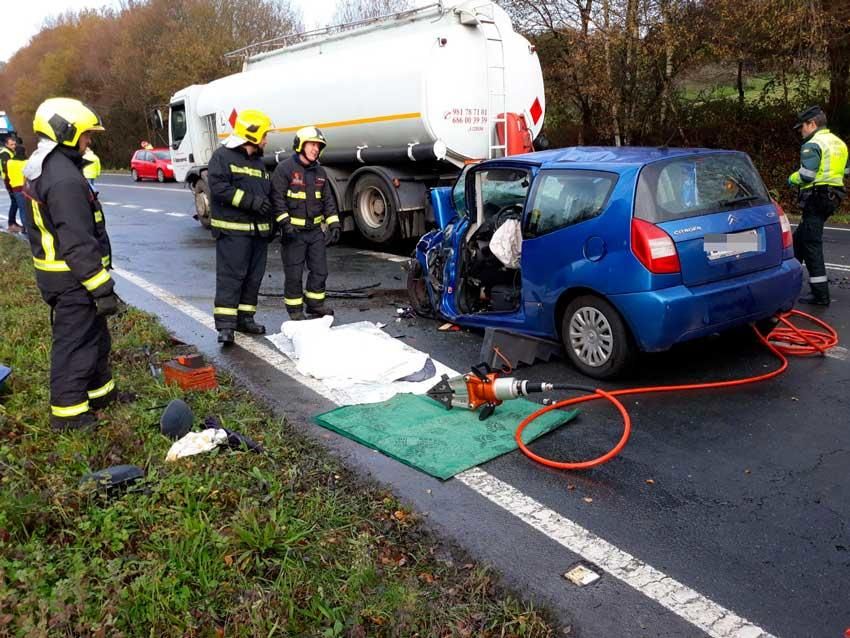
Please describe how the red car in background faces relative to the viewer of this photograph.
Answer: facing the viewer and to the right of the viewer

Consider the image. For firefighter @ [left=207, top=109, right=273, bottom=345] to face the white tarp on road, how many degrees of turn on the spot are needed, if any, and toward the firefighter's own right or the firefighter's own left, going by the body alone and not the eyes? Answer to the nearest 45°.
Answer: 0° — they already face it

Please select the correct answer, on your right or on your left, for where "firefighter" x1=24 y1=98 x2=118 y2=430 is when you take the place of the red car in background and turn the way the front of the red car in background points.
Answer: on your right

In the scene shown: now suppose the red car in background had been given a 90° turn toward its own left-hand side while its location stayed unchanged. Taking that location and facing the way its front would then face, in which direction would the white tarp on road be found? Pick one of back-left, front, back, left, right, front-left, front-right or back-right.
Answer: back-right

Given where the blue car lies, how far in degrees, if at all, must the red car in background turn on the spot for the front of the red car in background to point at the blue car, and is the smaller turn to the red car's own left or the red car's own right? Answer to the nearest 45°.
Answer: approximately 45° to the red car's own right

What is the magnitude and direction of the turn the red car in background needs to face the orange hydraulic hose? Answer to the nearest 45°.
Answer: approximately 45° to its right

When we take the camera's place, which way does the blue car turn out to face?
facing away from the viewer and to the left of the viewer

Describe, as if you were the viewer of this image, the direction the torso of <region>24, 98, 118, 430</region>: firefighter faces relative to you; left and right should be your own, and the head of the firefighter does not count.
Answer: facing away from the viewer and to the right of the viewer

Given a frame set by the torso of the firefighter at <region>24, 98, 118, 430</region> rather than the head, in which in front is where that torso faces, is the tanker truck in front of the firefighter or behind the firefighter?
in front

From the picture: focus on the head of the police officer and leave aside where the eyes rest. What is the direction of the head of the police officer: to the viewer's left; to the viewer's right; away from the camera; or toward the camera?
to the viewer's left

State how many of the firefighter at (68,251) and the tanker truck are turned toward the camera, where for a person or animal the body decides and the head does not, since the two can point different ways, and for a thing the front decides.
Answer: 0

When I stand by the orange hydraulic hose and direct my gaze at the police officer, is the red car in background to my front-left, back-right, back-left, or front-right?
front-left

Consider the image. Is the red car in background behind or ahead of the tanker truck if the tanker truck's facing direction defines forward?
ahead

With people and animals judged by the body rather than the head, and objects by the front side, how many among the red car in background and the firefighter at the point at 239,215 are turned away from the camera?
0

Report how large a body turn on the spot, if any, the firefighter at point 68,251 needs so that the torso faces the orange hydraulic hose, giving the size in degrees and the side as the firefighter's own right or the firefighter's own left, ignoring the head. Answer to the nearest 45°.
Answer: approximately 45° to the firefighter's own right

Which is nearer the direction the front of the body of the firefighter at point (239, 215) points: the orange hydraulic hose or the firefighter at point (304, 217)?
the orange hydraulic hose

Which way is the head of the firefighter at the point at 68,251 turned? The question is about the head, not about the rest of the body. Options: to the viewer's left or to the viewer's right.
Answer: to the viewer's right

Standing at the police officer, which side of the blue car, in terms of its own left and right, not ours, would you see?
right
